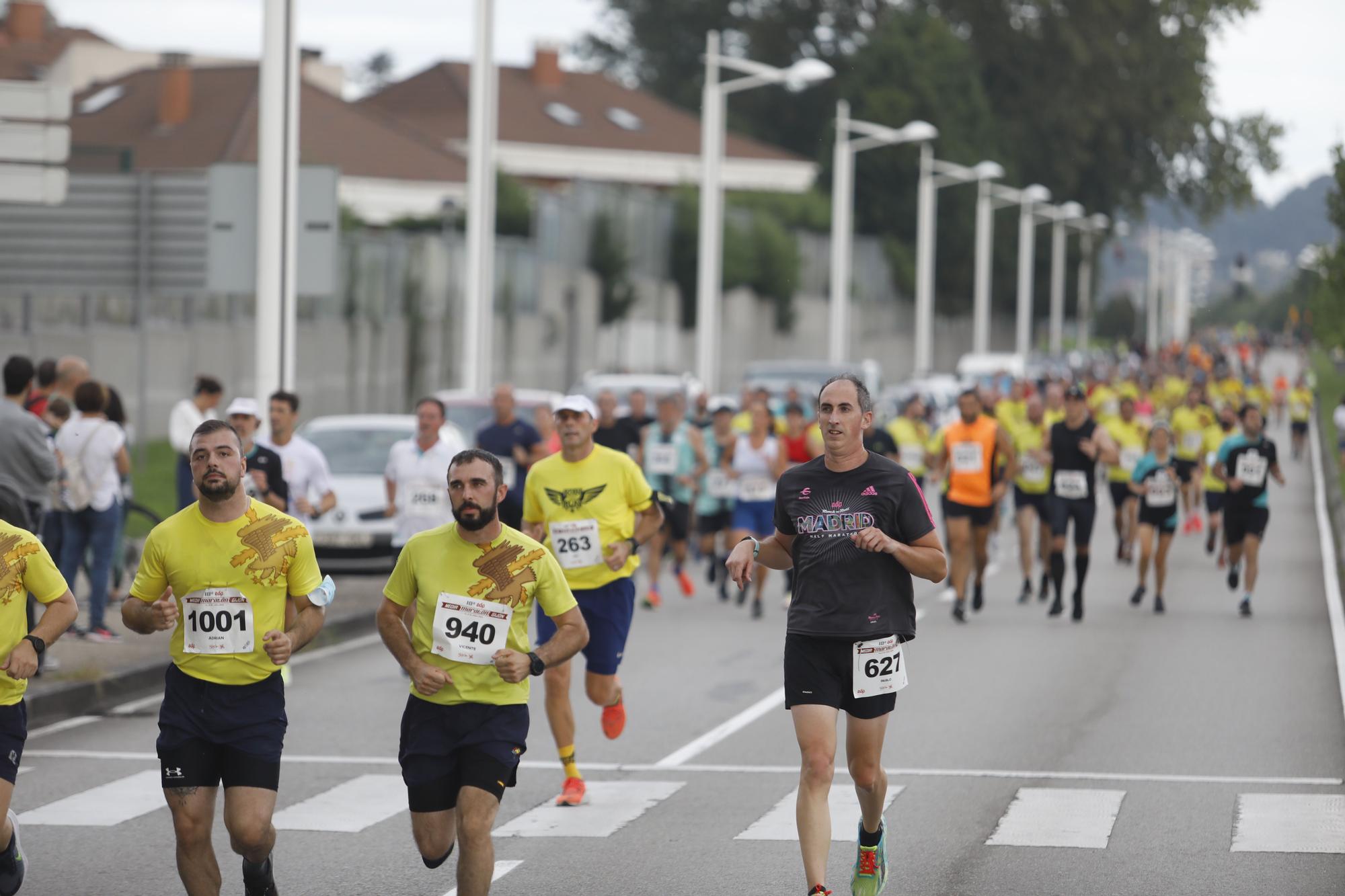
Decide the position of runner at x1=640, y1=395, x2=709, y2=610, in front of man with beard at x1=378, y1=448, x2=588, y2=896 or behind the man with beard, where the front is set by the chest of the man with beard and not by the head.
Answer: behind

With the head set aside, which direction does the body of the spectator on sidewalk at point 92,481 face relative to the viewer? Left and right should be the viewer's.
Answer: facing away from the viewer and to the right of the viewer

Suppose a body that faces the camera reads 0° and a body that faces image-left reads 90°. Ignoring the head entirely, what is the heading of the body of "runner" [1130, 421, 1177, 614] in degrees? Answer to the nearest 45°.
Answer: approximately 0°

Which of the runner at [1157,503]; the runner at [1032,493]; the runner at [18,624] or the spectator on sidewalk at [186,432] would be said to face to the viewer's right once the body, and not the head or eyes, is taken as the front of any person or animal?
the spectator on sidewalk

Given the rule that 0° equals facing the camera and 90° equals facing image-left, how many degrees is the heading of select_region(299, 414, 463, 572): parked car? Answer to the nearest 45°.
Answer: approximately 0°

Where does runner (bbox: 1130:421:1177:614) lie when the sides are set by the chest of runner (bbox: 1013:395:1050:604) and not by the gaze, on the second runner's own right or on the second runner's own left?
on the second runner's own left

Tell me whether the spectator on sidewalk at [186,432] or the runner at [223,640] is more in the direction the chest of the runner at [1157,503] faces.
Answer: the runner

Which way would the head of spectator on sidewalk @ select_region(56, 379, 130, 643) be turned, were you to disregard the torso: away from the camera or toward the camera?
away from the camera

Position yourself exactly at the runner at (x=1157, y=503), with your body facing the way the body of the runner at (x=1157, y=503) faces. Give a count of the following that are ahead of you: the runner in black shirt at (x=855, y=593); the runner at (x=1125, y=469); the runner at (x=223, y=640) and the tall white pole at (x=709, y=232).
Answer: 2

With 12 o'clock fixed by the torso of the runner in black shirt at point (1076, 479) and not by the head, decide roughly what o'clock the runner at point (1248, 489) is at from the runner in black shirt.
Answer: The runner is roughly at 8 o'clock from the runner in black shirt.
